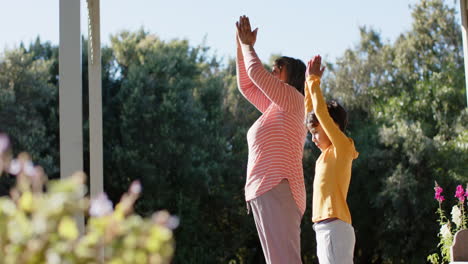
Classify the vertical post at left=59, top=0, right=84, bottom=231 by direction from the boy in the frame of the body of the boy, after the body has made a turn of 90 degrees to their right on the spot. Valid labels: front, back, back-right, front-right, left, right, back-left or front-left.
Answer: back-left

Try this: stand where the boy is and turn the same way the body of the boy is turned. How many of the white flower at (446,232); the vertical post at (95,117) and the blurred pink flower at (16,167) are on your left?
1

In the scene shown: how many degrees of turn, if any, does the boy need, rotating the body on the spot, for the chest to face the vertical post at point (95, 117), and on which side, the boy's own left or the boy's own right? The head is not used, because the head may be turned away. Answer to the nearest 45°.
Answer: approximately 45° to the boy's own right

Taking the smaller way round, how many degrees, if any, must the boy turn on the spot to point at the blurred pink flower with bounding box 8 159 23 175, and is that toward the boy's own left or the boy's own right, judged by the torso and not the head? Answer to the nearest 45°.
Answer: approximately 90° to the boy's own left

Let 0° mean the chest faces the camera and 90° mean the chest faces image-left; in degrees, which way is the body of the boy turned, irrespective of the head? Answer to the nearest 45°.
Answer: approximately 90°

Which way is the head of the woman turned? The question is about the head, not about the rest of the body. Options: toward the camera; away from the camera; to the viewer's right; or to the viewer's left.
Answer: to the viewer's left

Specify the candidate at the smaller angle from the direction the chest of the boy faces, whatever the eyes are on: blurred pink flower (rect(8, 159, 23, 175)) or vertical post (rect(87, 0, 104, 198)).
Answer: the vertical post
